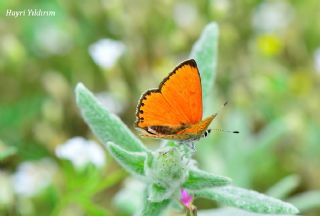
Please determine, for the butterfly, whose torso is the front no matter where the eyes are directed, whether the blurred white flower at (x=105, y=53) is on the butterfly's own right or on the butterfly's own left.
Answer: on the butterfly's own left

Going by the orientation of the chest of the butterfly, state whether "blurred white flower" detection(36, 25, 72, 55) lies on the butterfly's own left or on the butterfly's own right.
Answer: on the butterfly's own left

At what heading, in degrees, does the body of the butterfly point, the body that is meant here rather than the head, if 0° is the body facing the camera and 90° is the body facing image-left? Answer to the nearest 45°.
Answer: approximately 270°
